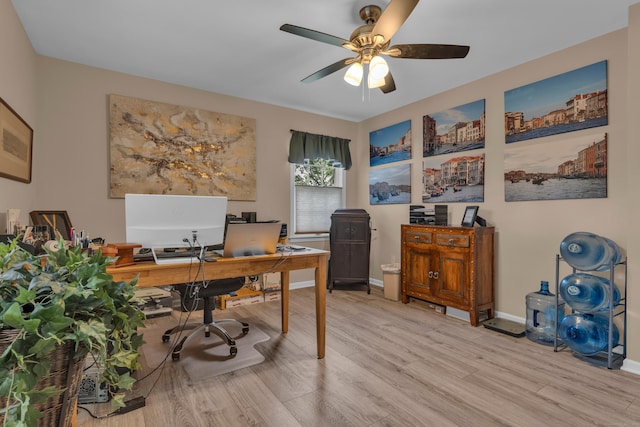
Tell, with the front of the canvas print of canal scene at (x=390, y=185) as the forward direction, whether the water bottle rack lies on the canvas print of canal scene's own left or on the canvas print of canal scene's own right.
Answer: on the canvas print of canal scene's own left

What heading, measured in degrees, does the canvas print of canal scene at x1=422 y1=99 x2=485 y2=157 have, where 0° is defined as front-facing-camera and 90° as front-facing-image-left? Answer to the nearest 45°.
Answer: approximately 45°

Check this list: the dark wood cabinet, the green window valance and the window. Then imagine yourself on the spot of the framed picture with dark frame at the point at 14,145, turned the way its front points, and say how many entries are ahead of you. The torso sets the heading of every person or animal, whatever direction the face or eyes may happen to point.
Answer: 3

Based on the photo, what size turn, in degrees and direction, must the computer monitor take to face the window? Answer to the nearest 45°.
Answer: approximately 45° to its right

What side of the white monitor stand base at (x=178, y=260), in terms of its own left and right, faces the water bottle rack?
right

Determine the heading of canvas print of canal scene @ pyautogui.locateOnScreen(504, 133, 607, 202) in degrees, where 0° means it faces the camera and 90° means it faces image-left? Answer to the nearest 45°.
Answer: approximately 45°

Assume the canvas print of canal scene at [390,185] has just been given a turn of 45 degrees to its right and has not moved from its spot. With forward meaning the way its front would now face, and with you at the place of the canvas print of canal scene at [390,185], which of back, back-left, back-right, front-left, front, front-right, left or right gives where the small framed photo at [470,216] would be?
back-left

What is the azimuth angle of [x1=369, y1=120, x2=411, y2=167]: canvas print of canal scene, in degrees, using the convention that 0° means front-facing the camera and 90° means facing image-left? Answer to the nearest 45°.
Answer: approximately 45°

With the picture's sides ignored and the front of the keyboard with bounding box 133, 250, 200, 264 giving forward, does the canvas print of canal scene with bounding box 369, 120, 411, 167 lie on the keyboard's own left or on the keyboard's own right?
on the keyboard's own right
